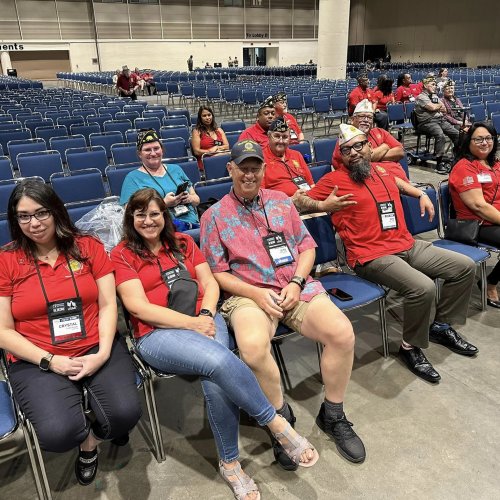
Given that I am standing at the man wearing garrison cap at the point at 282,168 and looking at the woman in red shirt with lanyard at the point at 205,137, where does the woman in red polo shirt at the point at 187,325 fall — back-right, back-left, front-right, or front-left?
back-left

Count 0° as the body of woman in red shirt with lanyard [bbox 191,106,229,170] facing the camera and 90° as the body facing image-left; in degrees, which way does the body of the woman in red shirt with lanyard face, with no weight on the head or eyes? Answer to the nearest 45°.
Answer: approximately 315°

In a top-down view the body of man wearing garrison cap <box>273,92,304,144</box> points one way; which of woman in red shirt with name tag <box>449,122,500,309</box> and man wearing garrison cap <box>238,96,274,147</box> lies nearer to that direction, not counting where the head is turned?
the woman in red shirt with name tag

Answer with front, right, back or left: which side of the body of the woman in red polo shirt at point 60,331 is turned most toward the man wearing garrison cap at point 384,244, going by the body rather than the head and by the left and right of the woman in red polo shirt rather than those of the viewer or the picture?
left

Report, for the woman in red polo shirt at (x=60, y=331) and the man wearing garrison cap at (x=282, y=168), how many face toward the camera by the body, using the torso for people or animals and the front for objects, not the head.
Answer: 2

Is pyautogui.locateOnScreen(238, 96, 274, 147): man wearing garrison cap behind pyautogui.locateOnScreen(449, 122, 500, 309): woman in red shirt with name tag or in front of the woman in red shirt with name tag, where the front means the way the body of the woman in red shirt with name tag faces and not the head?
behind

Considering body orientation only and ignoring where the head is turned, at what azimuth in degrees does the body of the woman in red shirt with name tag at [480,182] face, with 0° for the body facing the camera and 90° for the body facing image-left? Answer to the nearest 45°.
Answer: approximately 315°

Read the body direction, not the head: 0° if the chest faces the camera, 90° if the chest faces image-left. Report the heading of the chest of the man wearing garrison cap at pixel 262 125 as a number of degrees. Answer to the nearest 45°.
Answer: approximately 315°

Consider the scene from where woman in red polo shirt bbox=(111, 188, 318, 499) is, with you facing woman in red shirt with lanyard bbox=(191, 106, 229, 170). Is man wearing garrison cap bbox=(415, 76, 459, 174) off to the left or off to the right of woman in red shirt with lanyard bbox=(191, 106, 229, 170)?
right
